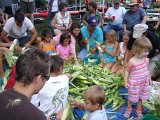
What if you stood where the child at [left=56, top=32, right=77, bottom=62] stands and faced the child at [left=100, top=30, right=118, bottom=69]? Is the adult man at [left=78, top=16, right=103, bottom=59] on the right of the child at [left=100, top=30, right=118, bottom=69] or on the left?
left

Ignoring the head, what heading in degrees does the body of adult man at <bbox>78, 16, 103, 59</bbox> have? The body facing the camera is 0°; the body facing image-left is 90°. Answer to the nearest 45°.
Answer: approximately 0°

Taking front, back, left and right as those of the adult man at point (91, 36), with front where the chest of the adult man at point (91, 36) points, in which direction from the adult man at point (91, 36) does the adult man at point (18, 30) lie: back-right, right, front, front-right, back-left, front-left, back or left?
right

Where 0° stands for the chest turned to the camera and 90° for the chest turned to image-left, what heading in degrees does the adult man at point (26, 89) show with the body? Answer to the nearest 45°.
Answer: approximately 225°

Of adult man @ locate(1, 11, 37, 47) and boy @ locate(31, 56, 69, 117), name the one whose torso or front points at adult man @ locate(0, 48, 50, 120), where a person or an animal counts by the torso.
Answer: adult man @ locate(1, 11, 37, 47)

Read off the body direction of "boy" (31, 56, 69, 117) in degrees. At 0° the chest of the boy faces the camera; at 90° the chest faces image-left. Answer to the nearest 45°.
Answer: approximately 180°

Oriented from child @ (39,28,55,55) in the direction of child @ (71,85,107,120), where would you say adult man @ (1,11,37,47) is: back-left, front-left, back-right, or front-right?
back-right

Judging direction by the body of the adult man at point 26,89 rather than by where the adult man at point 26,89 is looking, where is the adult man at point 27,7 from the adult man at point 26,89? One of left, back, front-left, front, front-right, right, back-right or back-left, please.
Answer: front-left

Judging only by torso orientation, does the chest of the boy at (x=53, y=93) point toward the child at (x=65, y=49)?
yes

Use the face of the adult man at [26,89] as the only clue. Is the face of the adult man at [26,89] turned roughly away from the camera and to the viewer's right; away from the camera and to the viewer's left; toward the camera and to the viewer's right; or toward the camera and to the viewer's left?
away from the camera and to the viewer's right

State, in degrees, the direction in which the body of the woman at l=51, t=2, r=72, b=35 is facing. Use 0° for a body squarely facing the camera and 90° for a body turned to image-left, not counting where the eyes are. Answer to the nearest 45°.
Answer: approximately 0°
